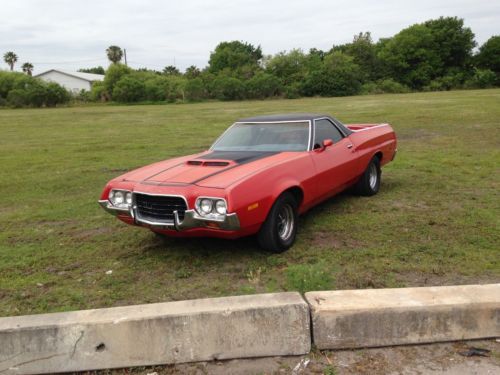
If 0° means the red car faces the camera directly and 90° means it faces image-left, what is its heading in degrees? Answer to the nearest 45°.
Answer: approximately 45°

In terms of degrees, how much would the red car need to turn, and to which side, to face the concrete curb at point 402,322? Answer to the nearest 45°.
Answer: approximately 90° to its left

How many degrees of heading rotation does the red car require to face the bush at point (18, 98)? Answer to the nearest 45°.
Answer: approximately 90° to its right
